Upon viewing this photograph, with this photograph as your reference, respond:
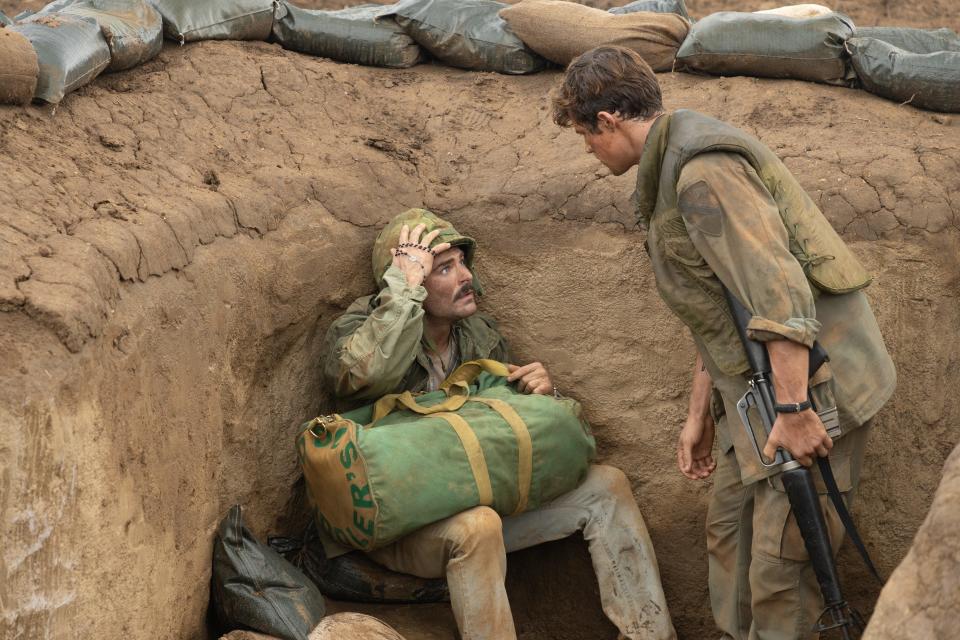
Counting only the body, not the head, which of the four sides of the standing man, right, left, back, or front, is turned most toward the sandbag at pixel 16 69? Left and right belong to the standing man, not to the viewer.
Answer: front

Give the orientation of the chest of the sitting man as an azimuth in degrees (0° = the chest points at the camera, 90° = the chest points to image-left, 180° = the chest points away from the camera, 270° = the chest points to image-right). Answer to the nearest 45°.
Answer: approximately 315°

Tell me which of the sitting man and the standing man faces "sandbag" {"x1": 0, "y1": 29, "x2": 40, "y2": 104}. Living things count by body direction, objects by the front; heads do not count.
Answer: the standing man

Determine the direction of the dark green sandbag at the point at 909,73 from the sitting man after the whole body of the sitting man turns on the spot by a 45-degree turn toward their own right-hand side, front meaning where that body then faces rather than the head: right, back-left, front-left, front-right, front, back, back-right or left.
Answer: back-left

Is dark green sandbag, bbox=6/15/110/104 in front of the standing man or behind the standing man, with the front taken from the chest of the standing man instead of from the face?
in front

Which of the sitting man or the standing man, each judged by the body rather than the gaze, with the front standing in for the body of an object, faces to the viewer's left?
the standing man

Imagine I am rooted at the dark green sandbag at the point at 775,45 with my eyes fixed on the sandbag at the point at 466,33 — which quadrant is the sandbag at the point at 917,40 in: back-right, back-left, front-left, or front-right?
back-right

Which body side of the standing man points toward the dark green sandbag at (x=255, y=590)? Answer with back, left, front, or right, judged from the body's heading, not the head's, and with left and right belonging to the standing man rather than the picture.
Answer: front

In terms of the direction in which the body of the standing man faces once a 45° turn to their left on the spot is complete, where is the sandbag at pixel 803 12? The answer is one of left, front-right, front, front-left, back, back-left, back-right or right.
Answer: back-right

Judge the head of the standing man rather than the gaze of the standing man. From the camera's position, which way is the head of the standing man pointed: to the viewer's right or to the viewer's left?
to the viewer's left

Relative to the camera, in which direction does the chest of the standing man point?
to the viewer's left

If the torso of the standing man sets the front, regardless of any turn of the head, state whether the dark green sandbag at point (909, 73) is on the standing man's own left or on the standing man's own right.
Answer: on the standing man's own right

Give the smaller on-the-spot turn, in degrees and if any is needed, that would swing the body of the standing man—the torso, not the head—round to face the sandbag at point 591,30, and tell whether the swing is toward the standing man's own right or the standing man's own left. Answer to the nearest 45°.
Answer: approximately 45° to the standing man's own right
